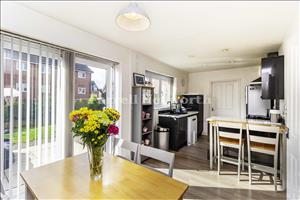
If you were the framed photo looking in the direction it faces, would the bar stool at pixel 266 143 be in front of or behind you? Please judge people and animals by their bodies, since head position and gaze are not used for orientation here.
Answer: in front

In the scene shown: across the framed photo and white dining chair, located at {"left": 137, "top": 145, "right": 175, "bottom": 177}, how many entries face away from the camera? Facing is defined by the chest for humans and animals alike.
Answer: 0

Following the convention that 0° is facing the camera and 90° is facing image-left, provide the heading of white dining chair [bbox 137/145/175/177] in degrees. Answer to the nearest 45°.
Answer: approximately 45°

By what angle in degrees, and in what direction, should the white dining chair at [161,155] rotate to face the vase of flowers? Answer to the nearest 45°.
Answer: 0° — it already faces it

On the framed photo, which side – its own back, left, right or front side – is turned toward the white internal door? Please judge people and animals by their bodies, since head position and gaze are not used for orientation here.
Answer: left

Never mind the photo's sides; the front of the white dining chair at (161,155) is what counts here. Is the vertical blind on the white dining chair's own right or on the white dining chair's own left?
on the white dining chair's own right

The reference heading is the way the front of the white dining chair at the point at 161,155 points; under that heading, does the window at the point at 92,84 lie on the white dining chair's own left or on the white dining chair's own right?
on the white dining chair's own right

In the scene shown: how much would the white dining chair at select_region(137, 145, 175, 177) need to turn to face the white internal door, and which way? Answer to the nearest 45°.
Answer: approximately 180°

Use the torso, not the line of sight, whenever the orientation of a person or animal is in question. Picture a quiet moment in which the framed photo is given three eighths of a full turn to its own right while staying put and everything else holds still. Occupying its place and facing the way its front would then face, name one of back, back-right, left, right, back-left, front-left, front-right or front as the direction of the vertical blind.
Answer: front-left

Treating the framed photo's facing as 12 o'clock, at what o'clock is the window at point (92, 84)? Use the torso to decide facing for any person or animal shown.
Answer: The window is roughly at 3 o'clock from the framed photo.

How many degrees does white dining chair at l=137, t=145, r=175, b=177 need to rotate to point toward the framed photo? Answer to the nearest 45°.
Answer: approximately 135° to its right
